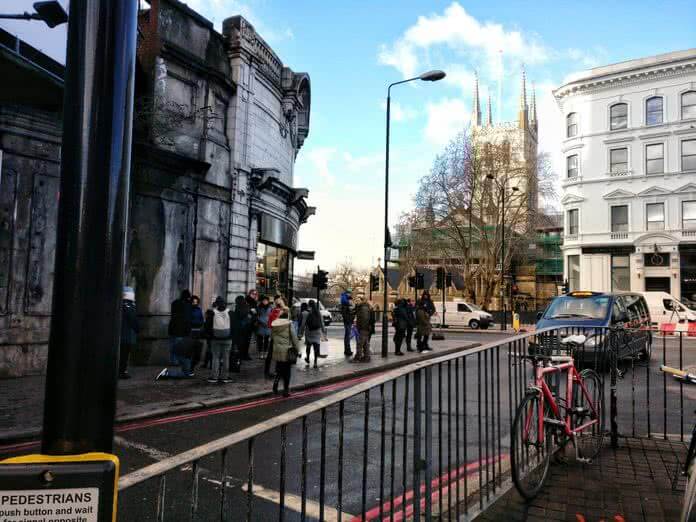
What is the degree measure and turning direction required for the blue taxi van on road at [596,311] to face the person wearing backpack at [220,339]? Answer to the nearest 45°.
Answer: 0° — it already faces them

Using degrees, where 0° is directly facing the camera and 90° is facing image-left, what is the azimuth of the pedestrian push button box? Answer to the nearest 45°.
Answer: approximately 0°

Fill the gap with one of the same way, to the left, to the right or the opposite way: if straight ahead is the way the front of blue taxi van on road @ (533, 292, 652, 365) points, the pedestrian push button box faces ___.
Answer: to the left

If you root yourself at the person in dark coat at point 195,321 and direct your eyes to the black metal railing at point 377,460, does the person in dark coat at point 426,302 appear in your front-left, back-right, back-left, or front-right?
back-left

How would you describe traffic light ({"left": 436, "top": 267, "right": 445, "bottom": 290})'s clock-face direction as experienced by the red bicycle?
The traffic light is roughly at 4 o'clock from the red bicycle.

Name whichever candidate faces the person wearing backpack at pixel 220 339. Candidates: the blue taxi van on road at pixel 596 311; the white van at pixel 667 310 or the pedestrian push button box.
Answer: the blue taxi van on road

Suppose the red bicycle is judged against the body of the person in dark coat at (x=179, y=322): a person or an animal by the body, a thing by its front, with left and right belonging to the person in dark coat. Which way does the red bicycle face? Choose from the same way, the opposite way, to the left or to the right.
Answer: the opposite way

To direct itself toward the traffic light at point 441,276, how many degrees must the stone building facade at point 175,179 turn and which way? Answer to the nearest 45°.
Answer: approximately 90° to its left

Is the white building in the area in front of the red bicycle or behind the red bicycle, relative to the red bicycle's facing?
behind

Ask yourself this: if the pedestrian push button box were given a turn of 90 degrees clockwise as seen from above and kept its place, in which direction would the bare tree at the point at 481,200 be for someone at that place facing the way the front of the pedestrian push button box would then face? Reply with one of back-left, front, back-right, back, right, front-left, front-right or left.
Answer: back-right
